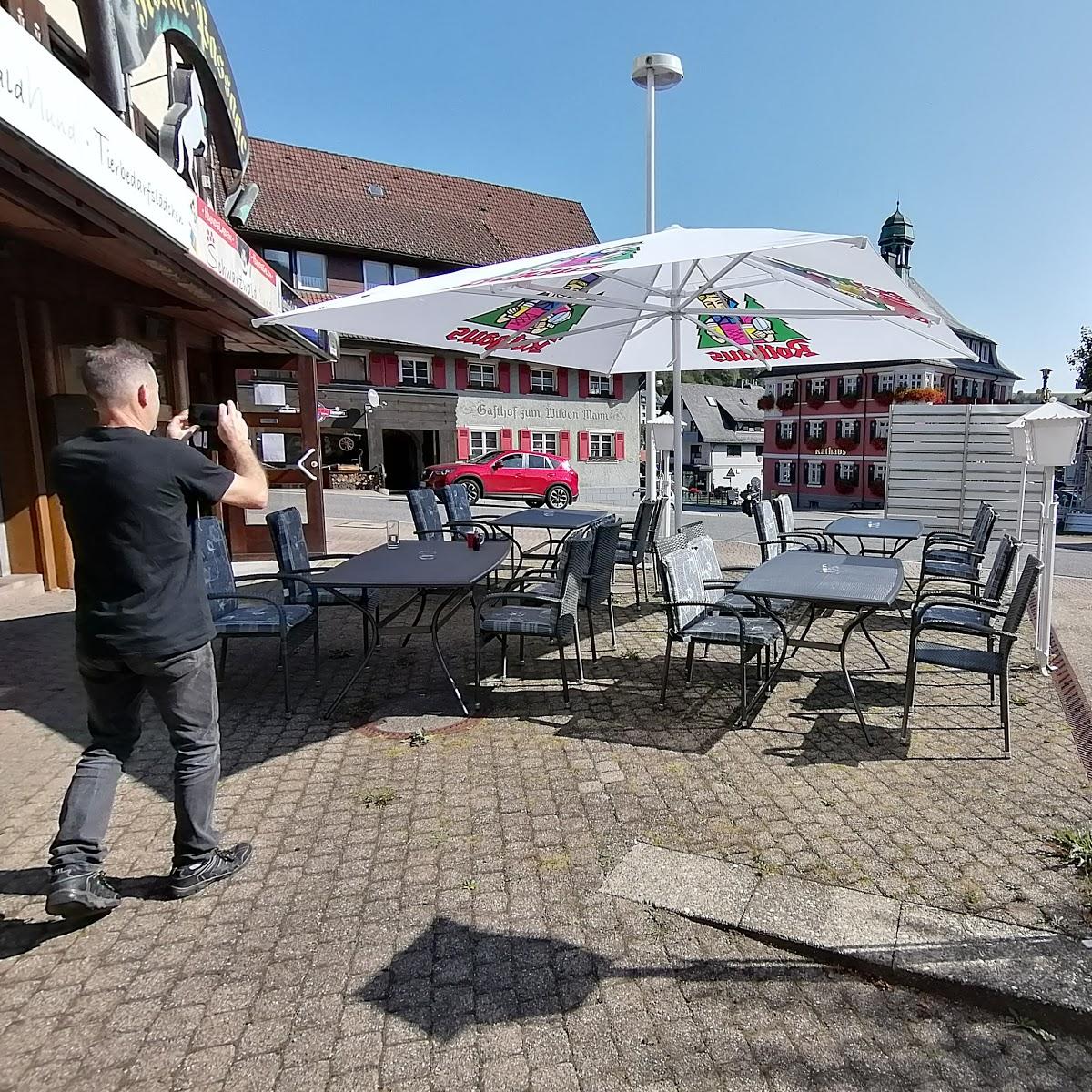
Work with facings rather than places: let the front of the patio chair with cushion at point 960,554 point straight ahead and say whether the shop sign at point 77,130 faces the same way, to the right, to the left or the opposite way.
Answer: the opposite way

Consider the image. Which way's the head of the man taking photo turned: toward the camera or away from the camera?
away from the camera

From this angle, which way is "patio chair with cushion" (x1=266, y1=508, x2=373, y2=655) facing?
to the viewer's right

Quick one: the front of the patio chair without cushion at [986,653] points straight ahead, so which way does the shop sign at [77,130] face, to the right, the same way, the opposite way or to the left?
the opposite way

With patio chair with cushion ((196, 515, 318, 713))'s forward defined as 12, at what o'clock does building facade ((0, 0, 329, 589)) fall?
The building facade is roughly at 7 o'clock from the patio chair with cushion.

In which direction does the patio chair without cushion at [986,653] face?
to the viewer's left

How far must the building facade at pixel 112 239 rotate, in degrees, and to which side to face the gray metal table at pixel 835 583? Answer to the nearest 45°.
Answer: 0° — it already faces it

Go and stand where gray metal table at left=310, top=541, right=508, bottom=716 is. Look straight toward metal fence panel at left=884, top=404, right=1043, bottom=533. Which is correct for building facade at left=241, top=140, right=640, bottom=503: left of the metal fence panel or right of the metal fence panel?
left

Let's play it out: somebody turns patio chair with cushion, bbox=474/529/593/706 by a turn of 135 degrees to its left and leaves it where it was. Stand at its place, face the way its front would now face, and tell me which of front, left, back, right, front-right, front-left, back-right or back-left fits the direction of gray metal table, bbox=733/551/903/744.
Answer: front-left

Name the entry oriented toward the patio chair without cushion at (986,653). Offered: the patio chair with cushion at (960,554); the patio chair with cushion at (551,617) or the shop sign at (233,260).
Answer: the shop sign

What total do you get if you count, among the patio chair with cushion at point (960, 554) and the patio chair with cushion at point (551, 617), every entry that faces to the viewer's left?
2

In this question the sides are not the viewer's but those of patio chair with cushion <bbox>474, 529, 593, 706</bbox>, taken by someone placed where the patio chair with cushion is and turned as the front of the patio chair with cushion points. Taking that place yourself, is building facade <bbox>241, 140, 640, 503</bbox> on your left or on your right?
on your right

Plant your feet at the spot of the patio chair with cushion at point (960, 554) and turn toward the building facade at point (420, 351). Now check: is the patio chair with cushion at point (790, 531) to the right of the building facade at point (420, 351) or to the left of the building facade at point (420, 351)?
left

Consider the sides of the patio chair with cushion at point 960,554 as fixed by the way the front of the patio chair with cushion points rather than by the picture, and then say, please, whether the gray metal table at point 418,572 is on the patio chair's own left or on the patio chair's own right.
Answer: on the patio chair's own left

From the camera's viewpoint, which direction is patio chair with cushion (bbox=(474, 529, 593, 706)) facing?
to the viewer's left

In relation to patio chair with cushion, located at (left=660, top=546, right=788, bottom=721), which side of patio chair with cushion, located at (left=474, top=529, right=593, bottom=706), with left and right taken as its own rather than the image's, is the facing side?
back
